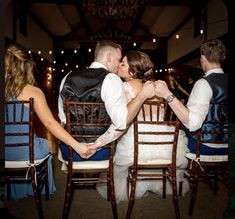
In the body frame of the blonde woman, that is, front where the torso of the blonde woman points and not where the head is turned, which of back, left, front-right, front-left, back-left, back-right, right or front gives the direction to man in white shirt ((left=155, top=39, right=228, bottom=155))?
right

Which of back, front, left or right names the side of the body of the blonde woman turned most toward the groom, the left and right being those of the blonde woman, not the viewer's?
right

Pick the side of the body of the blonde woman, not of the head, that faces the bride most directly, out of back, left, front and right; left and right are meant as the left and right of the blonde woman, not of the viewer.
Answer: right

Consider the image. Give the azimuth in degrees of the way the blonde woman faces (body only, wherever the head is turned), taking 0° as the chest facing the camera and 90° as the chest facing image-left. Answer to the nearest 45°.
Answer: approximately 180°

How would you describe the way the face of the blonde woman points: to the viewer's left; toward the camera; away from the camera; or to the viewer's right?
away from the camera

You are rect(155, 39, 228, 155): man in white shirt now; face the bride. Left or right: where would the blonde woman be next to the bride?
left

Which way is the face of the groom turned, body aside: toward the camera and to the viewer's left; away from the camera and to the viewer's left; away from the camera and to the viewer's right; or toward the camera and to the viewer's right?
away from the camera and to the viewer's right

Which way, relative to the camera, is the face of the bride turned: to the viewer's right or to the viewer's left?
to the viewer's left

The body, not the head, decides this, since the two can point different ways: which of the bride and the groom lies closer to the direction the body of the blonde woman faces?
the bride

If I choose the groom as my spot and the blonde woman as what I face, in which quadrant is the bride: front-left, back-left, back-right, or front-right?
back-right
